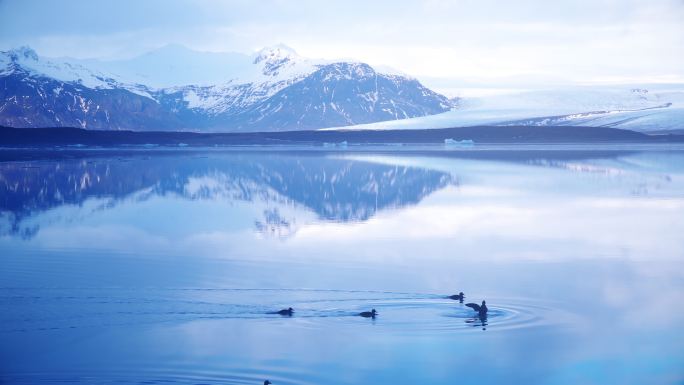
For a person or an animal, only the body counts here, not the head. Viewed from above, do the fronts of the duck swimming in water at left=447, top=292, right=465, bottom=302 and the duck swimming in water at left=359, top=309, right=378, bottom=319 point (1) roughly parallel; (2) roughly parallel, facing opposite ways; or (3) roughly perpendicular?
roughly parallel

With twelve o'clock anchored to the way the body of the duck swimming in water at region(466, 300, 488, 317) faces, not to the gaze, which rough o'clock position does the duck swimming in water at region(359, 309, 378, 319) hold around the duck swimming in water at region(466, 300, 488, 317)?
the duck swimming in water at region(359, 309, 378, 319) is roughly at 6 o'clock from the duck swimming in water at region(466, 300, 488, 317).

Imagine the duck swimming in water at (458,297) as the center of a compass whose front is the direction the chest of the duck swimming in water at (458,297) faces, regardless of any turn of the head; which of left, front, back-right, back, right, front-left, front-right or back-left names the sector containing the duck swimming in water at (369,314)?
back-right

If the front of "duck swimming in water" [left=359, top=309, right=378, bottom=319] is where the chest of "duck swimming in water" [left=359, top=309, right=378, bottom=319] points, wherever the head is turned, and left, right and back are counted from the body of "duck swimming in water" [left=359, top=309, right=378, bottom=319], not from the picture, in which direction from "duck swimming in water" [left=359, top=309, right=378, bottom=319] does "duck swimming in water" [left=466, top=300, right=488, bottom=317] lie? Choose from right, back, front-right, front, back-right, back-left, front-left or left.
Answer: front

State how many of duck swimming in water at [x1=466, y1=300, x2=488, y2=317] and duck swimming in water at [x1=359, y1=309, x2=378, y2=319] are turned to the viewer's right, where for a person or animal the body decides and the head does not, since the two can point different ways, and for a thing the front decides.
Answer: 2

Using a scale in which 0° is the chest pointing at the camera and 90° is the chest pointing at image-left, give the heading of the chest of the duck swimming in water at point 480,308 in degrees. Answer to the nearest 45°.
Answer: approximately 270°

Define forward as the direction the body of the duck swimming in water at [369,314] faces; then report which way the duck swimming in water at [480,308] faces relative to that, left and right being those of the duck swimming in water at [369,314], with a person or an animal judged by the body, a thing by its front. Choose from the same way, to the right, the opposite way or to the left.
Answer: the same way

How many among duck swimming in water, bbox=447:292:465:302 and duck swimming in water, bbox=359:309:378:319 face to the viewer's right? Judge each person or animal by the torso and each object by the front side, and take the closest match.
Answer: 2

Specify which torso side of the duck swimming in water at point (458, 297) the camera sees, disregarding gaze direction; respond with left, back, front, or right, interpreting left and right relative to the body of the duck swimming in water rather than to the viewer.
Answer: right

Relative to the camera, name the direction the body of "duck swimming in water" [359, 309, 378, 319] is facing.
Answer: to the viewer's right

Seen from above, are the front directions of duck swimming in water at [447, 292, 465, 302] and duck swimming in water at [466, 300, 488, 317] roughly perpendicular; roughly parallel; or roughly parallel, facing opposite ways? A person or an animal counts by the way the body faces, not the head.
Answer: roughly parallel
